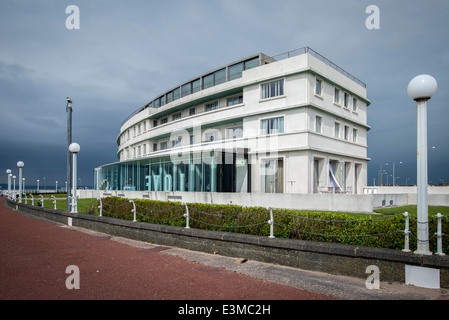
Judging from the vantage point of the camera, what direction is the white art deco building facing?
facing the viewer and to the left of the viewer

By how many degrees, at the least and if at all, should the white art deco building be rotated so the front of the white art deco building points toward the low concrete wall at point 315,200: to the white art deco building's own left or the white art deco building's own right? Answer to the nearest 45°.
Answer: approximately 45° to the white art deco building's own left

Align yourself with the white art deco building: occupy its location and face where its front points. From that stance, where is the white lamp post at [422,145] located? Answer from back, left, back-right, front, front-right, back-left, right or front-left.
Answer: front-left

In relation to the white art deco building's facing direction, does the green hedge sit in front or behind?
in front

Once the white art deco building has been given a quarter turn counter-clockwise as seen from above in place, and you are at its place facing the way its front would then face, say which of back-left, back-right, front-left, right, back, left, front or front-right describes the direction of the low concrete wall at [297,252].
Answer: front-right
